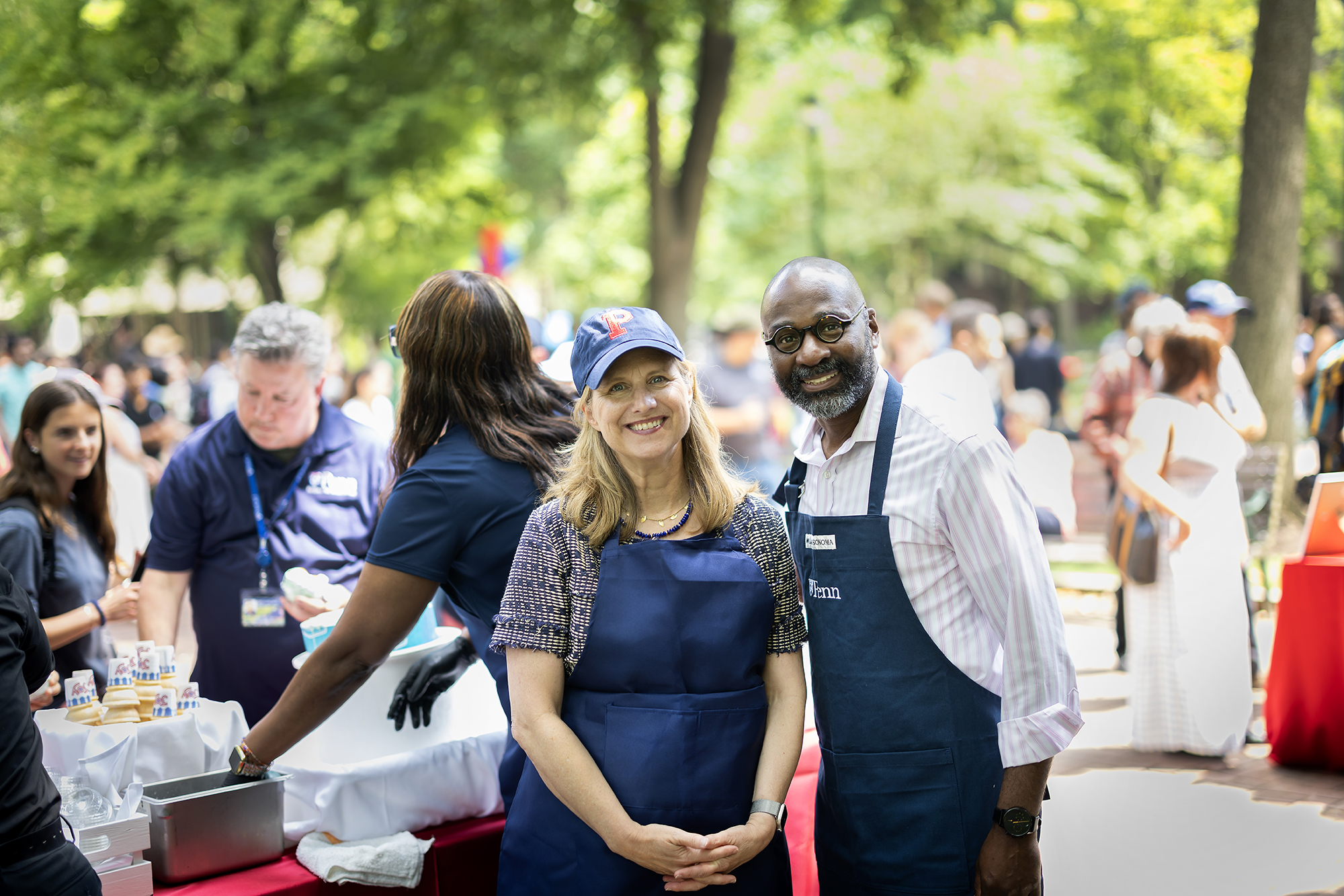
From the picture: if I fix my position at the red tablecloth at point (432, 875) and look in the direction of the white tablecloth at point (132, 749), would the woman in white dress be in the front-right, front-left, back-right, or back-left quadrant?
back-right

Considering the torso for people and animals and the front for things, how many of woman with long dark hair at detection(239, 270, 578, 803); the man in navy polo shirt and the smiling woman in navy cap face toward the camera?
2

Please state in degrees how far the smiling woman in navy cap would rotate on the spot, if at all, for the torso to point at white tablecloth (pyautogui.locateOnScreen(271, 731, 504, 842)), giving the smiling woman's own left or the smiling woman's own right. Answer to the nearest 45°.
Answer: approximately 135° to the smiling woman's own right

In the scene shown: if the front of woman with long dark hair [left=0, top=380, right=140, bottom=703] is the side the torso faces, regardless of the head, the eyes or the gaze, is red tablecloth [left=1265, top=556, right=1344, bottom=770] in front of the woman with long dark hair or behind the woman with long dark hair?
in front

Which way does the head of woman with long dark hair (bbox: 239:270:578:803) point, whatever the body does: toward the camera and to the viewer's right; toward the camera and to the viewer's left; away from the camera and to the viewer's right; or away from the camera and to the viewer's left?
away from the camera and to the viewer's left

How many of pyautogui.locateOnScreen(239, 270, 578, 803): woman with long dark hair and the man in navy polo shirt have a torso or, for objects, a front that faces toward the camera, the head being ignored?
1

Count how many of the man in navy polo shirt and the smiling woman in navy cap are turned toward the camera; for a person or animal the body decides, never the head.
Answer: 2

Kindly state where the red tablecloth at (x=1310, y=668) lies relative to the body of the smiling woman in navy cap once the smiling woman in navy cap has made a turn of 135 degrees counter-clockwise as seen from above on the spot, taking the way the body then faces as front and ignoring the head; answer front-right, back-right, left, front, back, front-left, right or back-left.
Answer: front

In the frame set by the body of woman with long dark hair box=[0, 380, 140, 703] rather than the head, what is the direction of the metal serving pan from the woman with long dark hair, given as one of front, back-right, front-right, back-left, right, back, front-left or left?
front-right

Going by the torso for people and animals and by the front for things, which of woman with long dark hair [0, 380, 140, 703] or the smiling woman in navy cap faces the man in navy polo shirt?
the woman with long dark hair

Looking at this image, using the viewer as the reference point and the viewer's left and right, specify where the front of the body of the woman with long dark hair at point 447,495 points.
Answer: facing away from the viewer and to the left of the viewer

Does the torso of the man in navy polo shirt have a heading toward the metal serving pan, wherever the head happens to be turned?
yes

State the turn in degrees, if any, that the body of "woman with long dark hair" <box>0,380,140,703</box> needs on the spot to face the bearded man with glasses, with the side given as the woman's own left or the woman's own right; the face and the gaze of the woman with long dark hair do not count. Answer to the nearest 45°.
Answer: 0° — they already face them

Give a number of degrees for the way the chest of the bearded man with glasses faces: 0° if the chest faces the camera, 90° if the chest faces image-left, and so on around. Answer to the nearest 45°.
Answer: approximately 45°

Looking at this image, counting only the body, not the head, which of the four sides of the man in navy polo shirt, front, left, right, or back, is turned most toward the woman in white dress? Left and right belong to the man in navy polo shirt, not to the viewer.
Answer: left
